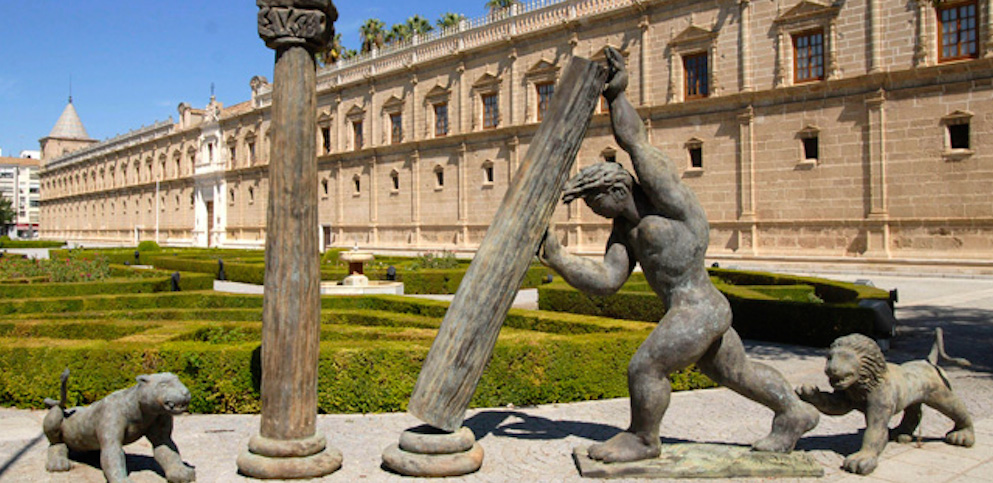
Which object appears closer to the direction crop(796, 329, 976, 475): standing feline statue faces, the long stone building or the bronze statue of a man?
the bronze statue of a man

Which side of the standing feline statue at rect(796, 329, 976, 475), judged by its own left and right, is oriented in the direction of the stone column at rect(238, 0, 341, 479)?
front

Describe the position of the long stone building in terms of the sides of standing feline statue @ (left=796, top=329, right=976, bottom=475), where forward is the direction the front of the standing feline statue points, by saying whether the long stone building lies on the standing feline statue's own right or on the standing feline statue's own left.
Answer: on the standing feline statue's own right

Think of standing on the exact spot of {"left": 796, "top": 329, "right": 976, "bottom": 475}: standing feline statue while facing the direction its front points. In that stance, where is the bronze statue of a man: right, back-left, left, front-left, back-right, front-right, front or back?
front

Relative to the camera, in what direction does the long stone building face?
facing the viewer and to the left of the viewer

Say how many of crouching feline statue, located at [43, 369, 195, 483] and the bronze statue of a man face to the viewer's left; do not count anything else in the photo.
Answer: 1

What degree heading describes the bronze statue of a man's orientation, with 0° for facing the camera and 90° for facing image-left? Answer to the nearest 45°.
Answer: approximately 90°

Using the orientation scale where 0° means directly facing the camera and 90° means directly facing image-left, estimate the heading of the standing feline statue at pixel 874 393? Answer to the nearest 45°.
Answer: approximately 45°

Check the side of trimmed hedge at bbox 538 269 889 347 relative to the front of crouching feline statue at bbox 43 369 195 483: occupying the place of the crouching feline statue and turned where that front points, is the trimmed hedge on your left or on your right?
on your left

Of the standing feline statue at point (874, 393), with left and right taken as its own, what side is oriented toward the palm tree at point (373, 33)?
right

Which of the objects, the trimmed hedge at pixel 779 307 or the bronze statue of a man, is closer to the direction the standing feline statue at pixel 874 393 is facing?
the bronze statue of a man

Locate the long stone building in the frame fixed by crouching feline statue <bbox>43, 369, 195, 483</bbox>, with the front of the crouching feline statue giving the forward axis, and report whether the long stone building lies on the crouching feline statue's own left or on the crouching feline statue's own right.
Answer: on the crouching feline statue's own left

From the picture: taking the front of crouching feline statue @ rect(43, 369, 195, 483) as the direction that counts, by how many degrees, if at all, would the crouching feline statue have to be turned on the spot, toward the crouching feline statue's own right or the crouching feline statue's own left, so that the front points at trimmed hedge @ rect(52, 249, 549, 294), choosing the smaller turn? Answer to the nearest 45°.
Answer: approximately 90° to the crouching feline statue's own left

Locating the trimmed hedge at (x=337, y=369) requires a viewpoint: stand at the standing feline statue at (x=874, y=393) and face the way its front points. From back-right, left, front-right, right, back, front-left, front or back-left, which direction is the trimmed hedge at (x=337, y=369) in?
front-right

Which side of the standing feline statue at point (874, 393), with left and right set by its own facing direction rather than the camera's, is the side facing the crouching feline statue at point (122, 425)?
front

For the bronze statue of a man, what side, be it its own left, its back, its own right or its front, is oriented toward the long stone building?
right
